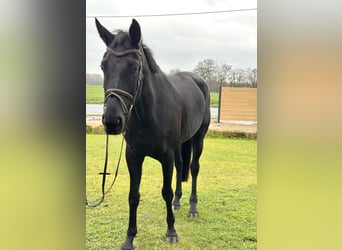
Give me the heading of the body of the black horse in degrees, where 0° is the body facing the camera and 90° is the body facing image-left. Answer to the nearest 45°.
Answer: approximately 45°
